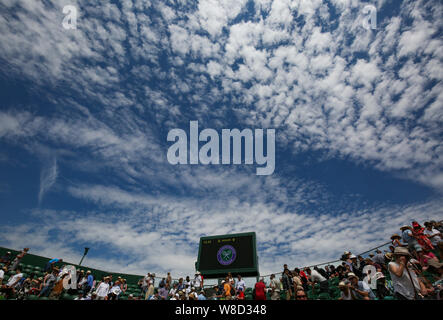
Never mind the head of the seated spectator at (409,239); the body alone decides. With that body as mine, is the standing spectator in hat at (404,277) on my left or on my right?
on my left

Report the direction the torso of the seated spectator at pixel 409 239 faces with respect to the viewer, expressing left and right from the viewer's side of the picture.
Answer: facing to the left of the viewer

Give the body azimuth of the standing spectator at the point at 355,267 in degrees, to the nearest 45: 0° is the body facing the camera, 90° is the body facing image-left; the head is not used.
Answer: approximately 90°

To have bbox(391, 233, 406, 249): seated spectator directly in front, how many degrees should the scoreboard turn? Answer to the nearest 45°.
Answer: approximately 45° to its left
